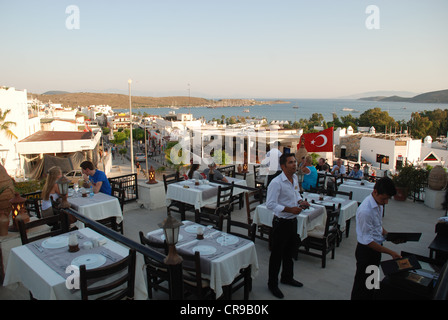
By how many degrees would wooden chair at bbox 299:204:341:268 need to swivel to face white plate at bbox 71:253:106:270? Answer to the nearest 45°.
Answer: approximately 90° to its left

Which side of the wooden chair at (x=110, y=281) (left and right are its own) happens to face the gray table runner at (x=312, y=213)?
right

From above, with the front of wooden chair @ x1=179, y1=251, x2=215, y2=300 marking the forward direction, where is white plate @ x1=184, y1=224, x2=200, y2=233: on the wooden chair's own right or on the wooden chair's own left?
on the wooden chair's own left

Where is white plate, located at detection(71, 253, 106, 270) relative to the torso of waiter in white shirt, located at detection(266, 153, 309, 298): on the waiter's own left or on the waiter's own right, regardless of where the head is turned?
on the waiter's own right

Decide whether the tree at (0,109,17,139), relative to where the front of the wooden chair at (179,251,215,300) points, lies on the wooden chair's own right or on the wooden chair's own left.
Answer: on the wooden chair's own left

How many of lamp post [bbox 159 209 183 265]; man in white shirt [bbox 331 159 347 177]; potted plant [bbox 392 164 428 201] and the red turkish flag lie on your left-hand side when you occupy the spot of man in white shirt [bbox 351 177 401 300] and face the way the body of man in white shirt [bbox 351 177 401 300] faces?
3
